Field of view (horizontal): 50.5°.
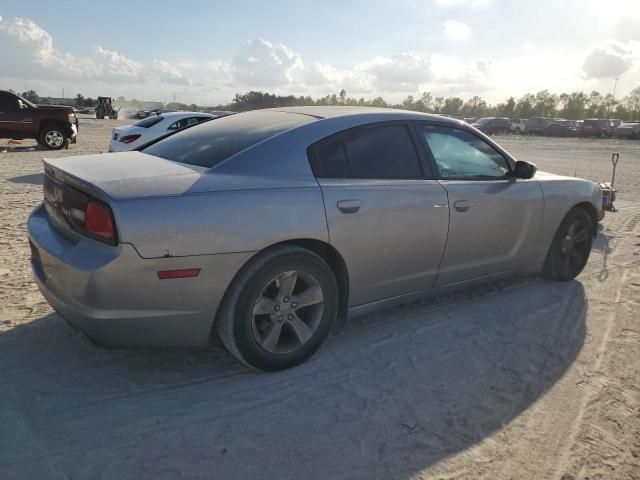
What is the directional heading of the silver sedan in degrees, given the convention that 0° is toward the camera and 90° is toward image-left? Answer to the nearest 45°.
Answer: approximately 225°

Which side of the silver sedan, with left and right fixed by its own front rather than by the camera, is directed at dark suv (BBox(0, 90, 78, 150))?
left

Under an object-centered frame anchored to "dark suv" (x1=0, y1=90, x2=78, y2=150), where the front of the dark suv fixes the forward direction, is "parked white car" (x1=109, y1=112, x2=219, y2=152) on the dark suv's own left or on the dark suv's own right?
on the dark suv's own right

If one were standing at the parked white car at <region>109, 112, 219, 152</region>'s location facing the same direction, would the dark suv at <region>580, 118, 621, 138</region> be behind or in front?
in front

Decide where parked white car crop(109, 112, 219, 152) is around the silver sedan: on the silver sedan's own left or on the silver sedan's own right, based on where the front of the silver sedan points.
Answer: on the silver sedan's own left

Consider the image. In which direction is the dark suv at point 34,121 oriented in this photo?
to the viewer's right

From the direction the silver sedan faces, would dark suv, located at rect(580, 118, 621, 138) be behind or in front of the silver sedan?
in front

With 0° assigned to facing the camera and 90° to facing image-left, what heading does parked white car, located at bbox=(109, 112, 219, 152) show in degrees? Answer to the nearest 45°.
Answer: approximately 225°

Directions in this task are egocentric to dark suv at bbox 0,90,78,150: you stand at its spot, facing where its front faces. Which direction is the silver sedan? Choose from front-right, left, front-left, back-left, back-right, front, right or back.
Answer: right
